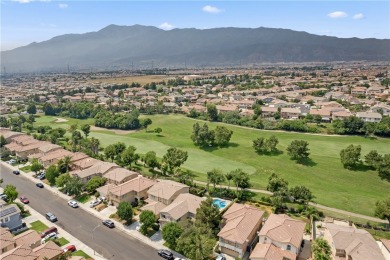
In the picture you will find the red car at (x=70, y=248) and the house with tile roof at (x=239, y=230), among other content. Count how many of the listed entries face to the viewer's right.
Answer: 0

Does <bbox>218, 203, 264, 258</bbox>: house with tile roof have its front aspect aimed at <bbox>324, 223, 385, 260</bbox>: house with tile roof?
no

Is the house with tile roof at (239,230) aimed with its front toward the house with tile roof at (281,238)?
no

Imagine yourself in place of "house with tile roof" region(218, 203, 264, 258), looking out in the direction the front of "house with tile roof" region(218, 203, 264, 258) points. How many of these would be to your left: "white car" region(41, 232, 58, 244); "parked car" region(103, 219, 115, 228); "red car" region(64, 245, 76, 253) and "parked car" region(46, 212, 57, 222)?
0

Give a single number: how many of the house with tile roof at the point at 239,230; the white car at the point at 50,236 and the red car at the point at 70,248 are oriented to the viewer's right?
0

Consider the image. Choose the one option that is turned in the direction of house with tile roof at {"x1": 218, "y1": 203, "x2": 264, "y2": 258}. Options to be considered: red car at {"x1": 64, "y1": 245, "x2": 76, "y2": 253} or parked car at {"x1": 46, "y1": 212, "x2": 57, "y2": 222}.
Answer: the parked car

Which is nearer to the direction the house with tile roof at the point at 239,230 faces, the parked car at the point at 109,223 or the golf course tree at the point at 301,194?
the parked car

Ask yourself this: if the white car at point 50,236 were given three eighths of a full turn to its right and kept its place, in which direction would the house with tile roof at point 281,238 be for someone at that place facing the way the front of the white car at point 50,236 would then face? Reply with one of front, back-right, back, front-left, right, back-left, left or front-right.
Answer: back-right

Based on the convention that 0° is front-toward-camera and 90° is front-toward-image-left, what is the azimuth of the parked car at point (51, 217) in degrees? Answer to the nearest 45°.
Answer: approximately 315°

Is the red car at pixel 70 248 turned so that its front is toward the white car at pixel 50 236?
no

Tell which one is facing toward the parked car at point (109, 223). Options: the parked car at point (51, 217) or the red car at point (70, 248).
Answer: the parked car at point (51, 217)

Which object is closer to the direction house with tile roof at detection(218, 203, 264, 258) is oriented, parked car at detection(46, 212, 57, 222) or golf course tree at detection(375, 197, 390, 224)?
the parked car
